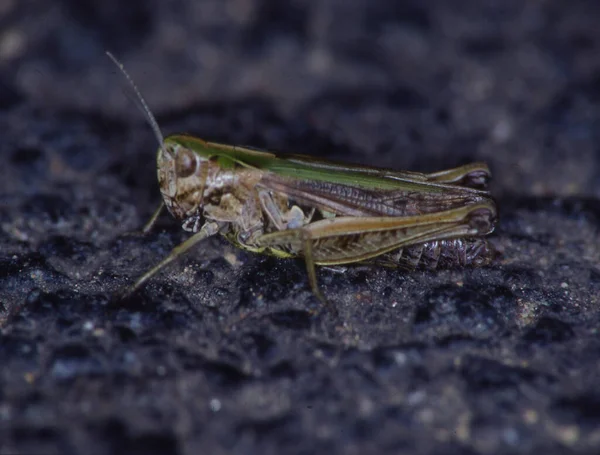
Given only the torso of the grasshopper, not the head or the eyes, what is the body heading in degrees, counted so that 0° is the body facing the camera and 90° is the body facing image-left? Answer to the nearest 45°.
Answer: approximately 90°
